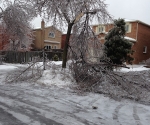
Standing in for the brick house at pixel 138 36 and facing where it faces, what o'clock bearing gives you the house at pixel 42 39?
The house is roughly at 2 o'clock from the brick house.

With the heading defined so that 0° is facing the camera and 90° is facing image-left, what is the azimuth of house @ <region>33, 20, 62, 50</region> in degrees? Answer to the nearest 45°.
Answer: approximately 315°

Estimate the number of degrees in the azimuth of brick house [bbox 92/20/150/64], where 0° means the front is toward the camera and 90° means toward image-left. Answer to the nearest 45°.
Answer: approximately 45°
